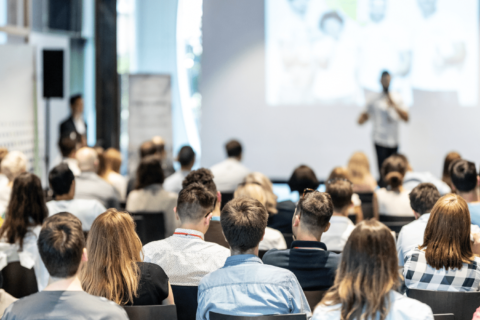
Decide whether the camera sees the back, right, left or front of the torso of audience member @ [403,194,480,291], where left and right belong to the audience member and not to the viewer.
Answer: back

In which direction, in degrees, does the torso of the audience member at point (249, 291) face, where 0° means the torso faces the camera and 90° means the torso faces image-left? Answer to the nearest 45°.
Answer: approximately 180°

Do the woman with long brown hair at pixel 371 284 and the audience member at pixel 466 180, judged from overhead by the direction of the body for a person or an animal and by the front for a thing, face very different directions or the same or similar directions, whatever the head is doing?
same or similar directions

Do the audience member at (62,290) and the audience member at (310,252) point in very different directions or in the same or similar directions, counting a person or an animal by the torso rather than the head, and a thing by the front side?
same or similar directions

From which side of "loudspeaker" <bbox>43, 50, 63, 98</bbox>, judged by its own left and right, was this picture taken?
front

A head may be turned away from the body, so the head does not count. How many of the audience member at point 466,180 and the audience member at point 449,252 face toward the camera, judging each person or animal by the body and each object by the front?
0

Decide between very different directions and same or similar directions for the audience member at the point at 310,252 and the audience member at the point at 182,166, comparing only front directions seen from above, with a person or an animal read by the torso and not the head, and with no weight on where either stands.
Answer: same or similar directions

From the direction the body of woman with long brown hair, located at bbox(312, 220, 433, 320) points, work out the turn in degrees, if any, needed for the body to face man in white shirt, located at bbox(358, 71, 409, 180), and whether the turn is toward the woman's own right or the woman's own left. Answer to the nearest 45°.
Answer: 0° — they already face them

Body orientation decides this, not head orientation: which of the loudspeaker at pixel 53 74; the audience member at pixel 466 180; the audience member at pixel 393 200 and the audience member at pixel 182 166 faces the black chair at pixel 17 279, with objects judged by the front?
the loudspeaker

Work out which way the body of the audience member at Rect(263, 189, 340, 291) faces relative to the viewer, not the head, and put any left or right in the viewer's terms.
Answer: facing away from the viewer

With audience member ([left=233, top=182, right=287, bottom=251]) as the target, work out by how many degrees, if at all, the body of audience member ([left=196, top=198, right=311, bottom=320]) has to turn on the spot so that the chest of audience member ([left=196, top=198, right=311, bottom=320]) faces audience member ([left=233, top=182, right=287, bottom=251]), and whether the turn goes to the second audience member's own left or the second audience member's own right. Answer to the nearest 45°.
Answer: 0° — they already face them

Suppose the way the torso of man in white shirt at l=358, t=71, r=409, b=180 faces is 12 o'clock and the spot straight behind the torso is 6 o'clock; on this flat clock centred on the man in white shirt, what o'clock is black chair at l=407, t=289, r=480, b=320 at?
The black chair is roughly at 12 o'clock from the man in white shirt.

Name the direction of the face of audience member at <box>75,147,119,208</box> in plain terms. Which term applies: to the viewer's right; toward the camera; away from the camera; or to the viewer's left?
away from the camera

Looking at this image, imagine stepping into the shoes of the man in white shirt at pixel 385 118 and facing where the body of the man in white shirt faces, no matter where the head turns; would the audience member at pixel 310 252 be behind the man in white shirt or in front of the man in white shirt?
in front

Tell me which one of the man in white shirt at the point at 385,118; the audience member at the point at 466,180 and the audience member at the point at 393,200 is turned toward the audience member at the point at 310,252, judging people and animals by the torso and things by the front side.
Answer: the man in white shirt

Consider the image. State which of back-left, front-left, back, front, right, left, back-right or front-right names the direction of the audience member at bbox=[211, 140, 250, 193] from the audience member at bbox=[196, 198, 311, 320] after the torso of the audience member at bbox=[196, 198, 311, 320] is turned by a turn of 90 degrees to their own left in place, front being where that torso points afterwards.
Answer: right

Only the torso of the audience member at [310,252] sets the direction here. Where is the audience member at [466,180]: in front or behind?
in front

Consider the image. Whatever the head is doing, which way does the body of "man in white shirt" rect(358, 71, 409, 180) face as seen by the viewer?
toward the camera
